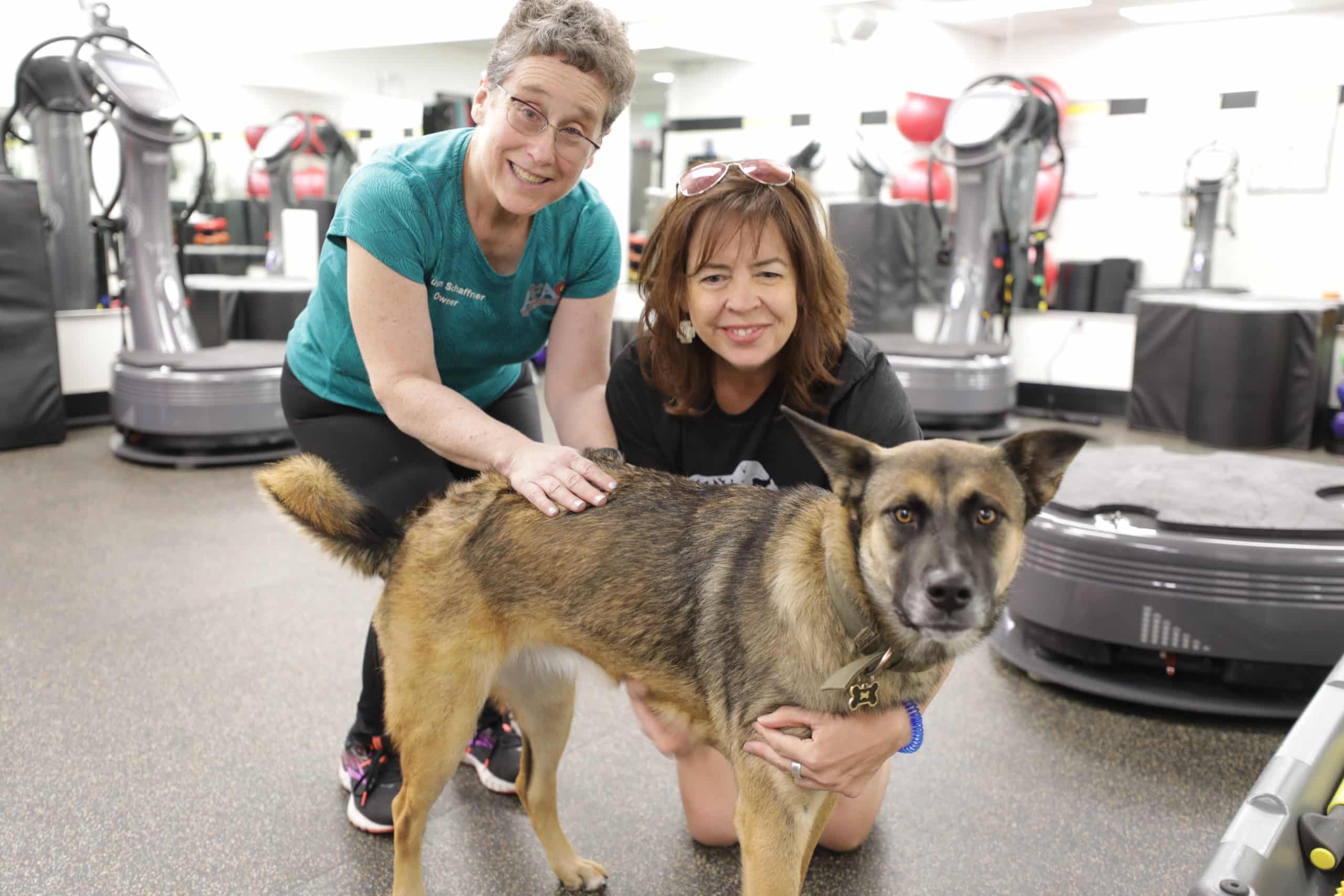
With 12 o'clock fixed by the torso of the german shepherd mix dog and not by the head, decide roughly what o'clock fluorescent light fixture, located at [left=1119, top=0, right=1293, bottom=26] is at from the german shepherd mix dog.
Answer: The fluorescent light fixture is roughly at 10 o'clock from the german shepherd mix dog.

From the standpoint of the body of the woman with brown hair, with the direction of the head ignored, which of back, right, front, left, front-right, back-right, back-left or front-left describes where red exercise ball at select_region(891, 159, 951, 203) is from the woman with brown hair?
back

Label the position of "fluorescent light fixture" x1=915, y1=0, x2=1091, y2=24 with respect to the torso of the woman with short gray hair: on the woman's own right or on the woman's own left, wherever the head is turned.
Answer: on the woman's own left

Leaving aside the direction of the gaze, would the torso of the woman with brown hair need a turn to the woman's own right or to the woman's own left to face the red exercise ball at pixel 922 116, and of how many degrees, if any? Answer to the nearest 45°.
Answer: approximately 180°

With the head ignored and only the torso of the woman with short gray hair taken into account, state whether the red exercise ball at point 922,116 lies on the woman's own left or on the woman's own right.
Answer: on the woman's own left

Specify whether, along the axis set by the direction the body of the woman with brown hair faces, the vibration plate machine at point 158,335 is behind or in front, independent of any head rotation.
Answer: behind

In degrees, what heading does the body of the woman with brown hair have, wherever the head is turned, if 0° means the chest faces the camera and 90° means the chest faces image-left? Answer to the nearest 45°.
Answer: approximately 0°

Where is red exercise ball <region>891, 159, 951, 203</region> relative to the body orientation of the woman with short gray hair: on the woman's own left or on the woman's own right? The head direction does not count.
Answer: on the woman's own left

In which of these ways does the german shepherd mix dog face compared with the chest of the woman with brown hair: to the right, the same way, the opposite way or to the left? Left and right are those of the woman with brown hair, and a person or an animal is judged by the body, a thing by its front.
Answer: to the left

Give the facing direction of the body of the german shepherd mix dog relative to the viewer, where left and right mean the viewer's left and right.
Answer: facing to the right of the viewer

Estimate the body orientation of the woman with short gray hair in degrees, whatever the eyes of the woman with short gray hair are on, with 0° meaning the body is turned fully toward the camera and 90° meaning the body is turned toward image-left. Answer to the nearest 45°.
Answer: approximately 315°

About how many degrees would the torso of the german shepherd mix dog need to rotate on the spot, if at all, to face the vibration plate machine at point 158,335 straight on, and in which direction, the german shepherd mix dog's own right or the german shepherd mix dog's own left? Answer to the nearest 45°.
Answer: approximately 135° to the german shepherd mix dog's own left
